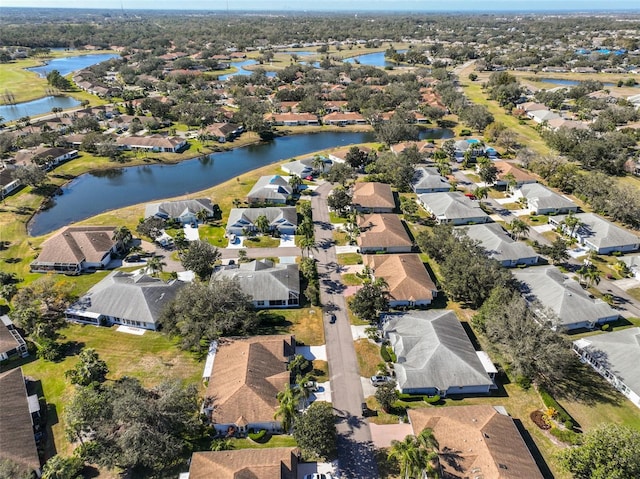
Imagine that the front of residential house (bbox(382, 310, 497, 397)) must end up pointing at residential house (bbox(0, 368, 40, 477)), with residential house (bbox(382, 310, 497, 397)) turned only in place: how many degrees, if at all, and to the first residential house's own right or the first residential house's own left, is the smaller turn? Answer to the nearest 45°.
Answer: approximately 45° to the first residential house's own left

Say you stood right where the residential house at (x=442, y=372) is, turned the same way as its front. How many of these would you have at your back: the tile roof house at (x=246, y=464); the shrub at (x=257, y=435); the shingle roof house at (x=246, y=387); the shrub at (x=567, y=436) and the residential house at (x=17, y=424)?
1

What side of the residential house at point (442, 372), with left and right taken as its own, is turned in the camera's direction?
left

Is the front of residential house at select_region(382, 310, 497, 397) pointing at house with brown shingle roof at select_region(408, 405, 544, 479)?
no

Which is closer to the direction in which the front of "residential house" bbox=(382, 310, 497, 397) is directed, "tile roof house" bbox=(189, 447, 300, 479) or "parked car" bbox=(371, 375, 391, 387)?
the parked car

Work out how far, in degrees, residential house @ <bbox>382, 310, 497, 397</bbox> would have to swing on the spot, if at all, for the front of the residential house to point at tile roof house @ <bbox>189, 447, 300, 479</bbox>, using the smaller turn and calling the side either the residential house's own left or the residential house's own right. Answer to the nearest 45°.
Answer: approximately 45° to the residential house's own left

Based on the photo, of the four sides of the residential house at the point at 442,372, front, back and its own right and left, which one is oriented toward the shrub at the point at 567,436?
back

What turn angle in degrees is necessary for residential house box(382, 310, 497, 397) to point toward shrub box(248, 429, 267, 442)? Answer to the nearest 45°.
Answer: approximately 45° to its left

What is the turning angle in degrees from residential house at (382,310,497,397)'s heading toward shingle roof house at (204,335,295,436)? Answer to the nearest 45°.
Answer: approximately 45° to its left

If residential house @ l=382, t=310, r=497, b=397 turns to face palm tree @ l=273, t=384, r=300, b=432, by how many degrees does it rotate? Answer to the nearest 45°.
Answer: approximately 45° to its left

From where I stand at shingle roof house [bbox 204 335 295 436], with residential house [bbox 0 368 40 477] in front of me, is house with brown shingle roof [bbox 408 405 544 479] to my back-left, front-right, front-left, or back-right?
back-left

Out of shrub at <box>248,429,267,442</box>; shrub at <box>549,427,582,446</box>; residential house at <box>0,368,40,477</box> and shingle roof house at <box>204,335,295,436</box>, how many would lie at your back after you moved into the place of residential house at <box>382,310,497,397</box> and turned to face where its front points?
1

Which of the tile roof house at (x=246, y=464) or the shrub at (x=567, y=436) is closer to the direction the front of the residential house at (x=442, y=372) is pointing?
the tile roof house

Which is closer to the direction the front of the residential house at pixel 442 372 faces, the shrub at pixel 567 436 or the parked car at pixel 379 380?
the parked car

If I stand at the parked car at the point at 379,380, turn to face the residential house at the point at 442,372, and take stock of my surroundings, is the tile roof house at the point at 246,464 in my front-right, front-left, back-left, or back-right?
back-right

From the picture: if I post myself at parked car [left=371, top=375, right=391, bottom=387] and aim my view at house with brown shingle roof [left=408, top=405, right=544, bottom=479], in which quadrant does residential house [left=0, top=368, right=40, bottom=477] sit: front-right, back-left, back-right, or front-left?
back-right

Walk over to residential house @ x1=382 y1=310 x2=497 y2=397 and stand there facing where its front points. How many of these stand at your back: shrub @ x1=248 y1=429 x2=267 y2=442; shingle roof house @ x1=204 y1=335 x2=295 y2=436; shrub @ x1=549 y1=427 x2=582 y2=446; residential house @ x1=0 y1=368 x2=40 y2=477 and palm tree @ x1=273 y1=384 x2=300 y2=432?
1

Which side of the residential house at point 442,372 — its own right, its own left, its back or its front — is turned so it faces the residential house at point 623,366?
back
